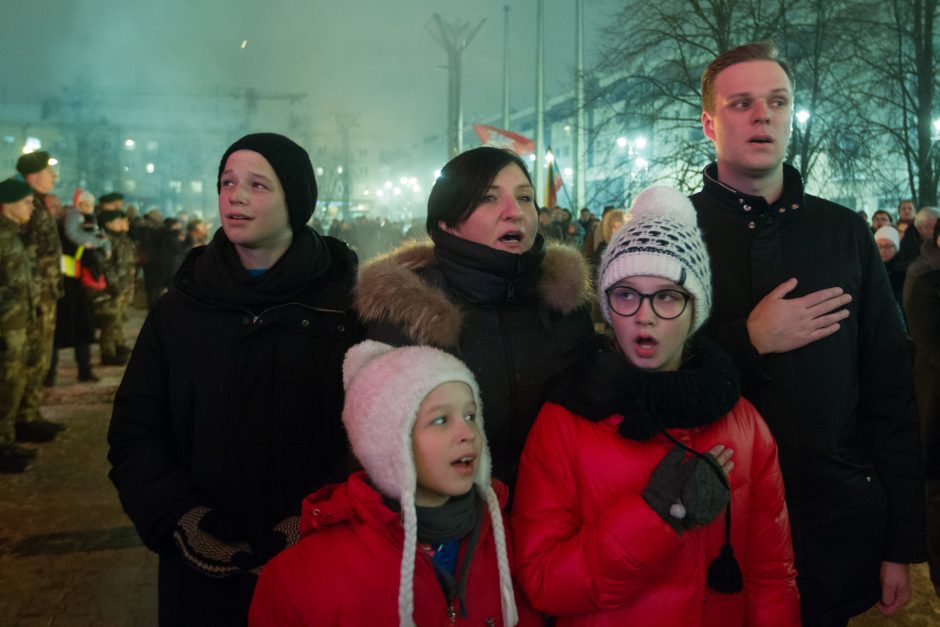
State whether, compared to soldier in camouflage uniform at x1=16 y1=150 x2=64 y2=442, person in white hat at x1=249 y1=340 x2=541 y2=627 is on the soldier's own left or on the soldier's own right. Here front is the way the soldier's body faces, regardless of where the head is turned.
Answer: on the soldier's own right

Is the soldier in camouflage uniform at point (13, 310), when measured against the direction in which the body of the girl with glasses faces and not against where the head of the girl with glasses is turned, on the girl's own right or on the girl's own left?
on the girl's own right

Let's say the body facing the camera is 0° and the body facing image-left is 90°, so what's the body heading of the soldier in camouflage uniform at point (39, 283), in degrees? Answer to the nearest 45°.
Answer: approximately 270°

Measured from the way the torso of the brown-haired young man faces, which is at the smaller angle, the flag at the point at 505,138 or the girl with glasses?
the girl with glasses

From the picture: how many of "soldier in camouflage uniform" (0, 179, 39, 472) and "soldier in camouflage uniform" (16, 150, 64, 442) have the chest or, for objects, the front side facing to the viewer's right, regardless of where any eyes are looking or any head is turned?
2
